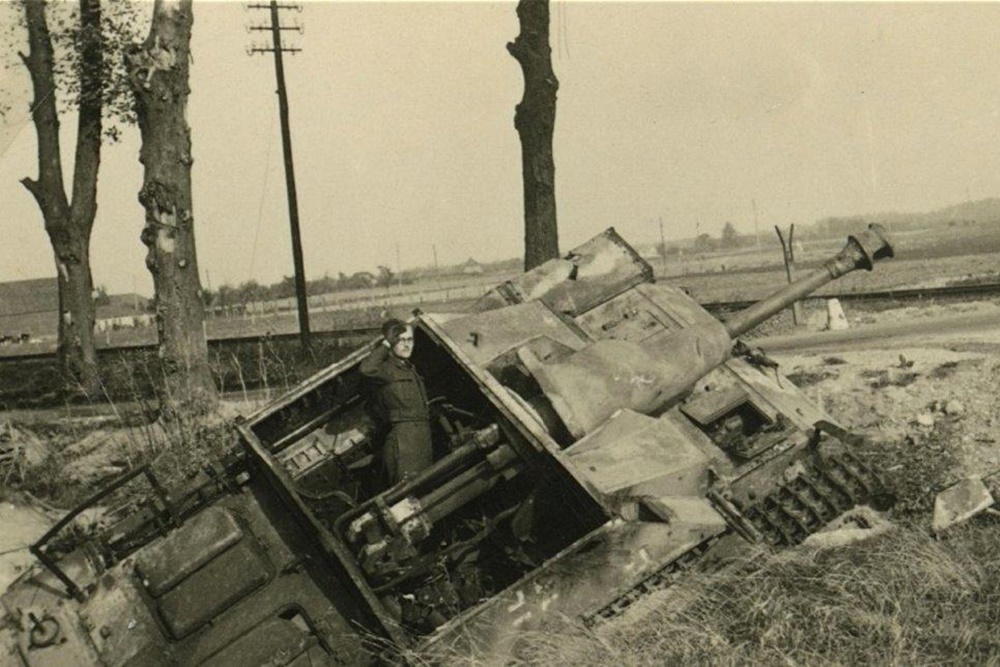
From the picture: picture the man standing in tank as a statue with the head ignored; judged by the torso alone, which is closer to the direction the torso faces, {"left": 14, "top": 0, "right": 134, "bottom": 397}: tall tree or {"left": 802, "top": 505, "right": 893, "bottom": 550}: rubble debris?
the rubble debris

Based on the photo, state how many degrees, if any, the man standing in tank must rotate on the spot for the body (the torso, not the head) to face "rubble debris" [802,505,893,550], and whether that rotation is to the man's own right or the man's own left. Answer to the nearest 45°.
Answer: approximately 45° to the man's own left

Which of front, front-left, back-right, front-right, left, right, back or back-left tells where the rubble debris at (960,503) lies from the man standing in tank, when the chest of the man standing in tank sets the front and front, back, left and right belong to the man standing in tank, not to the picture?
front-left

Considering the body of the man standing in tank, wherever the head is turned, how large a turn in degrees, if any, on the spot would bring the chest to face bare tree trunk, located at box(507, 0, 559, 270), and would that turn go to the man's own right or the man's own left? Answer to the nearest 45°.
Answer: approximately 135° to the man's own left

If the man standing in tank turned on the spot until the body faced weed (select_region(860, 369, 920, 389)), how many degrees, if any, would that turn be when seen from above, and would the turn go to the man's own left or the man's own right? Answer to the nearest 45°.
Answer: approximately 90° to the man's own left

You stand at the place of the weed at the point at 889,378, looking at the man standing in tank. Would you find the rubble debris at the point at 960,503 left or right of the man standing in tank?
left

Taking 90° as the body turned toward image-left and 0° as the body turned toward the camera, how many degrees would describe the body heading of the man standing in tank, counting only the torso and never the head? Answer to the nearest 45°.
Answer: approximately 315°

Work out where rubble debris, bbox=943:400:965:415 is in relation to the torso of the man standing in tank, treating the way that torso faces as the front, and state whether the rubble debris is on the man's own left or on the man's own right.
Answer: on the man's own left

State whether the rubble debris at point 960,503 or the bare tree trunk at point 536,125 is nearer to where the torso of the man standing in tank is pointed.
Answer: the rubble debris

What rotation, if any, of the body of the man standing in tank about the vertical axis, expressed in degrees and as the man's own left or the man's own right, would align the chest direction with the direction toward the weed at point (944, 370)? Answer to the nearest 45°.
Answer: approximately 90° to the man's own left

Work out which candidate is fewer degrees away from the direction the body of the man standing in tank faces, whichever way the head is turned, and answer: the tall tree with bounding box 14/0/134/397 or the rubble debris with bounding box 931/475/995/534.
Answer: the rubble debris
